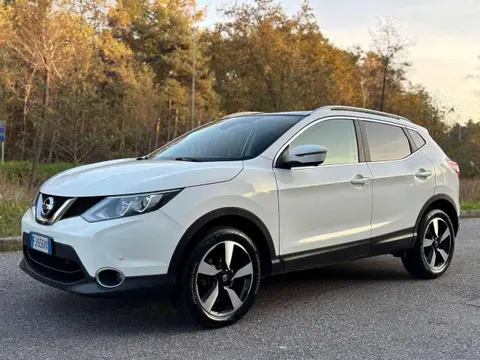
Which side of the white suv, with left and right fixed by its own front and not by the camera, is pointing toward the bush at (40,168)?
right

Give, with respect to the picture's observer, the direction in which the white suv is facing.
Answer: facing the viewer and to the left of the viewer

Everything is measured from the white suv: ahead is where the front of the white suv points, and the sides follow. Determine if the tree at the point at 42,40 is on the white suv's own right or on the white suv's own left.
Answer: on the white suv's own right
